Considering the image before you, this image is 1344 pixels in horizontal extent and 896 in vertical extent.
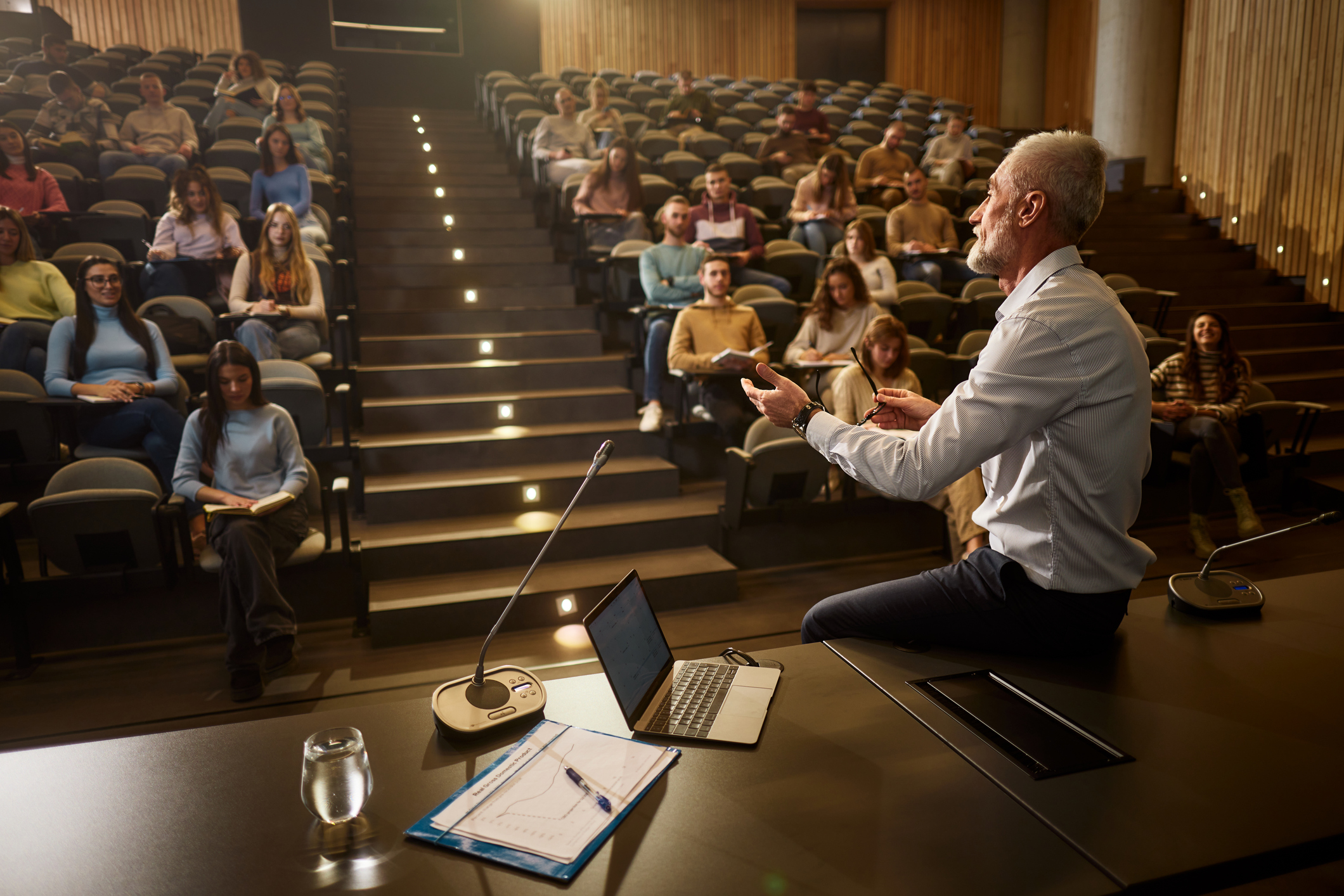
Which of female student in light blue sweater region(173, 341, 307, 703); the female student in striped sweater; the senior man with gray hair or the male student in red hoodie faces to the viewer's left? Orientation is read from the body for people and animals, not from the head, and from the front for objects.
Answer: the senior man with gray hair

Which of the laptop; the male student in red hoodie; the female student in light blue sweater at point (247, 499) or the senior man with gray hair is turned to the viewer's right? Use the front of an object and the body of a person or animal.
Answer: the laptop

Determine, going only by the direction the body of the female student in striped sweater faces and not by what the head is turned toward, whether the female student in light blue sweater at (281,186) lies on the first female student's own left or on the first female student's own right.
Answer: on the first female student's own right

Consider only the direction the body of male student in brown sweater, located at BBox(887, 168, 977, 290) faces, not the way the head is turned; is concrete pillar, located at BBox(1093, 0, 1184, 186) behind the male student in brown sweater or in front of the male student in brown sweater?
behind

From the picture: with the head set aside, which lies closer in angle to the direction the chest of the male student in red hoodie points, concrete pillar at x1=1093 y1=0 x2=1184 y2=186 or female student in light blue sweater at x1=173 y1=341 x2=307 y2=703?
the female student in light blue sweater

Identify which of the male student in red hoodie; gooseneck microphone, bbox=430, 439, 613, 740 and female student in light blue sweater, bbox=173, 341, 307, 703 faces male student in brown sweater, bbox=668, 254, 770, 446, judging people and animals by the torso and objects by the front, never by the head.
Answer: the male student in red hoodie
